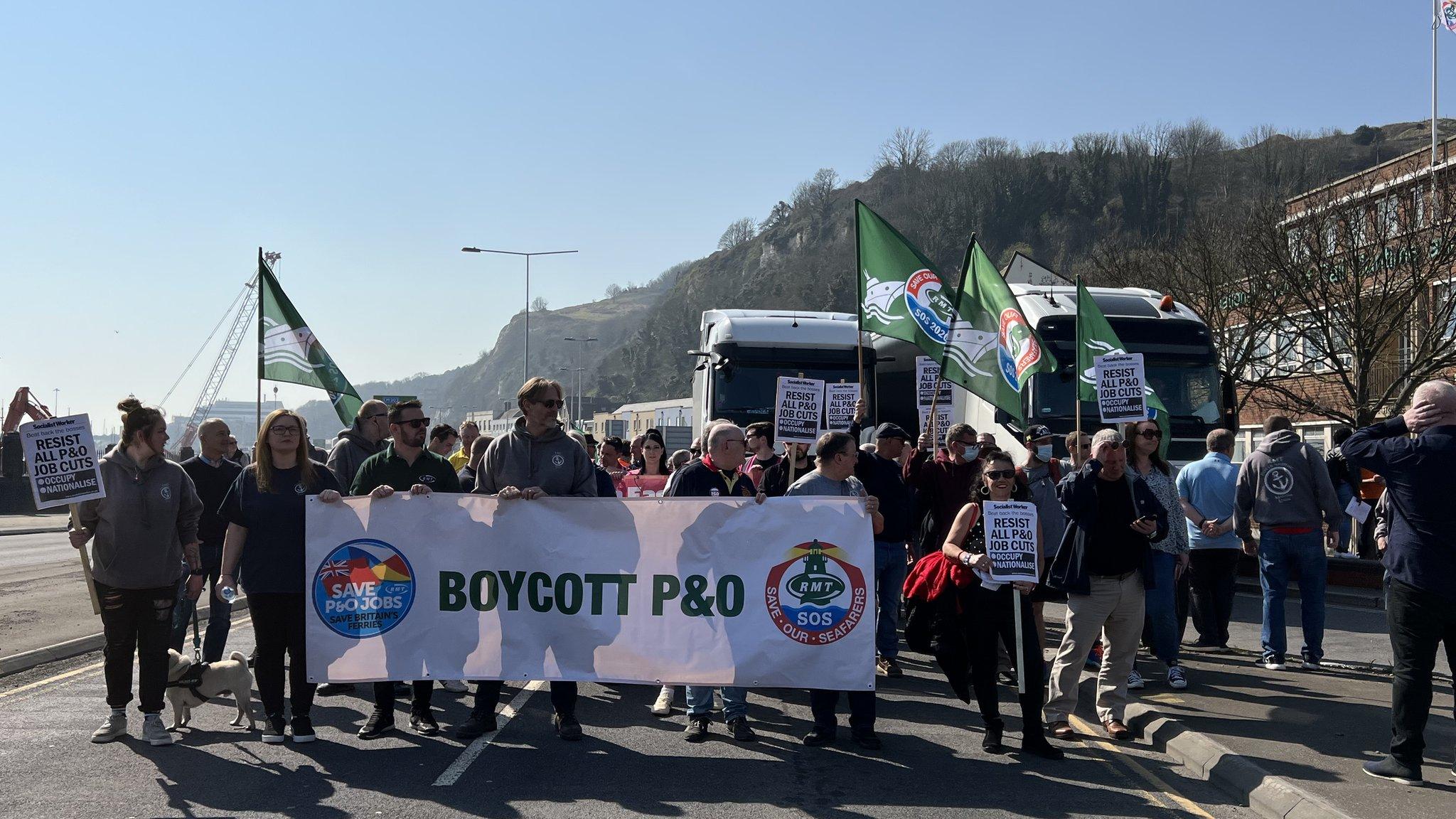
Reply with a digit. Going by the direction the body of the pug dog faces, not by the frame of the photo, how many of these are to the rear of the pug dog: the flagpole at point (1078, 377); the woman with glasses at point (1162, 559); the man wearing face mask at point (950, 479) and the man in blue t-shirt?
4

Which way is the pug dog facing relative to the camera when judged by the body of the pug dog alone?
to the viewer's left

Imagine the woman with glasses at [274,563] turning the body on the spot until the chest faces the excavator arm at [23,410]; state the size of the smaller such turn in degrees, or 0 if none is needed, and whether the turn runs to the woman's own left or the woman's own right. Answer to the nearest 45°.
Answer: approximately 135° to the woman's own right

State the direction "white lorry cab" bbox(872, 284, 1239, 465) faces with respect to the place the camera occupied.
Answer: facing the viewer and to the right of the viewer

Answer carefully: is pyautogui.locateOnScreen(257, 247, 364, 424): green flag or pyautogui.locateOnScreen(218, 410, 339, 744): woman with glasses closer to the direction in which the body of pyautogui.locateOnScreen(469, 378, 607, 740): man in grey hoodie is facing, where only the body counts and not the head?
the woman with glasses

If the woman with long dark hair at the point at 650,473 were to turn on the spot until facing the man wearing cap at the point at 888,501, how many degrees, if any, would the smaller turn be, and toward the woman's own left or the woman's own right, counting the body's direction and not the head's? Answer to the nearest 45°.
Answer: approximately 45° to the woman's own left

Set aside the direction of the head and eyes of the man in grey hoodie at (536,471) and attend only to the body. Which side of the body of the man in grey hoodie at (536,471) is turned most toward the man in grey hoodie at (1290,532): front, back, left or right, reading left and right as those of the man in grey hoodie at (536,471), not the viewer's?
left

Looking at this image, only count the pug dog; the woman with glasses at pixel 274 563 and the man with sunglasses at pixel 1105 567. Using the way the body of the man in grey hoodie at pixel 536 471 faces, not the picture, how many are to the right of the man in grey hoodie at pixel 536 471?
2

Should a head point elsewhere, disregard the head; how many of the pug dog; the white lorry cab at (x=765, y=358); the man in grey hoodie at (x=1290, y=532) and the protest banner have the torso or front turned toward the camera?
2

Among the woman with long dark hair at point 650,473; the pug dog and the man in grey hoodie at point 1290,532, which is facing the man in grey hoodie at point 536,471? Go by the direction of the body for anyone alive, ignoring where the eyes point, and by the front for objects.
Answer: the woman with long dark hair

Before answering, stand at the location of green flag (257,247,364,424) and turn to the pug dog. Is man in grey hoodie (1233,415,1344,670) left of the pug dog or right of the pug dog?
left
